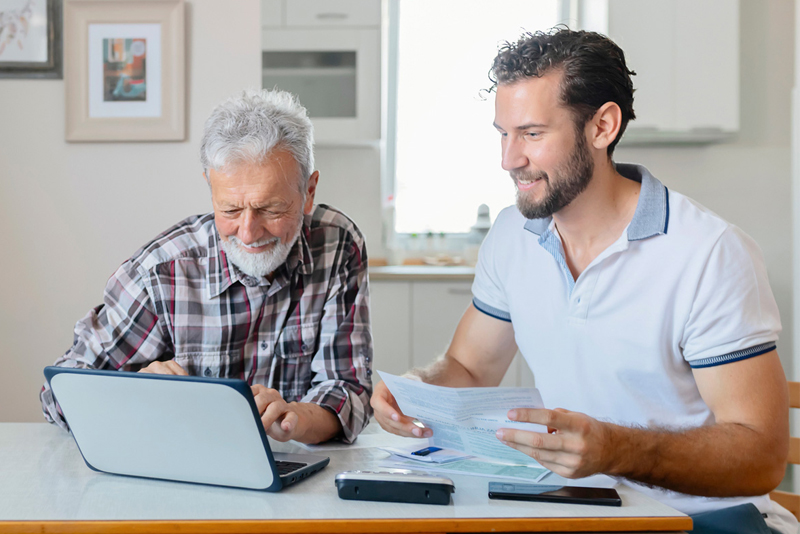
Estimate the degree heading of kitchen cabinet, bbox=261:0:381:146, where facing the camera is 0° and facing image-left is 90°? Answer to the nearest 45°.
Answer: approximately 0°

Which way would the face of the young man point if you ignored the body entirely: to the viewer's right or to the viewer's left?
to the viewer's left

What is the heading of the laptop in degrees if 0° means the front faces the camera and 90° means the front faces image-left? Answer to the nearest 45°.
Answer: approximately 225°

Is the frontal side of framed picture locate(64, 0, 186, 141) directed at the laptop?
yes
